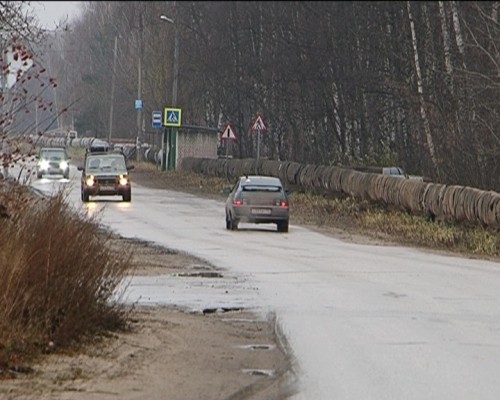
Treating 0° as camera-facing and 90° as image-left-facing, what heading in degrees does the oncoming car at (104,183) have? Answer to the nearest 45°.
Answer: approximately 0°

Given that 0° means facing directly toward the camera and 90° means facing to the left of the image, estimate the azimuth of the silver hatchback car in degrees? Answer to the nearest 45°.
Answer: approximately 180°

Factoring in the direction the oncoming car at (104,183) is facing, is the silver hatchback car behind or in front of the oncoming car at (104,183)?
in front

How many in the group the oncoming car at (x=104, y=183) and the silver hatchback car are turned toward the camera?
1

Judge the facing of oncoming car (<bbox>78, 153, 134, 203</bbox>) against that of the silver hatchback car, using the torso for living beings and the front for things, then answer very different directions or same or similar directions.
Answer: very different directions

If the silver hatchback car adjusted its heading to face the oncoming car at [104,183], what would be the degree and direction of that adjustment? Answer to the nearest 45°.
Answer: approximately 45° to its left
